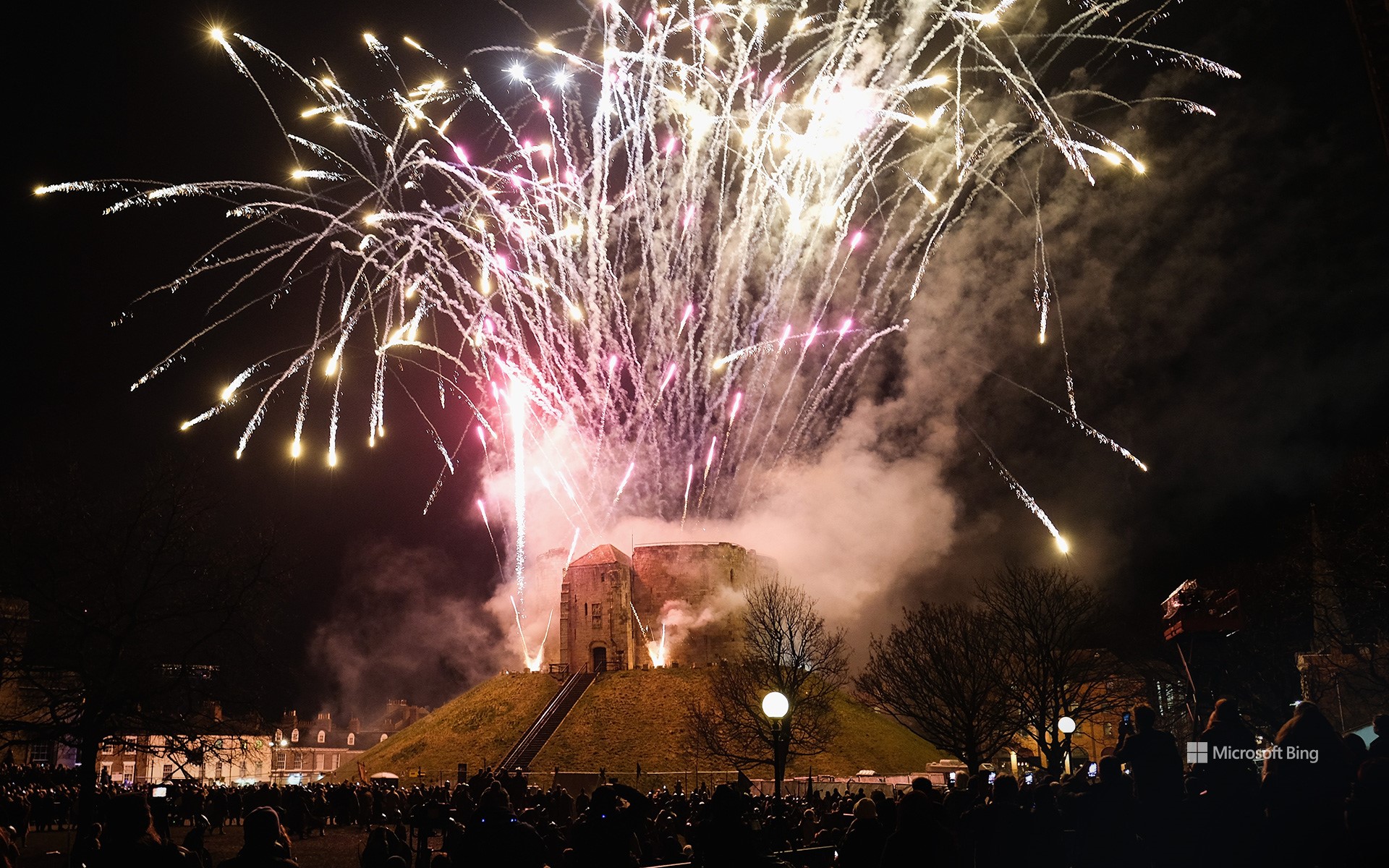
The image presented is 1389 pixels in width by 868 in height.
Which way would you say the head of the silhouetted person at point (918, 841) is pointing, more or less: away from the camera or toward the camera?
away from the camera

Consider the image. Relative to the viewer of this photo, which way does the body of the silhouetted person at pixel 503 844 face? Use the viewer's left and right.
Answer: facing away from the viewer

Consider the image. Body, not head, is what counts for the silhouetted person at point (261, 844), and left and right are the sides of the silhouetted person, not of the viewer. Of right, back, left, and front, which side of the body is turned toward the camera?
back

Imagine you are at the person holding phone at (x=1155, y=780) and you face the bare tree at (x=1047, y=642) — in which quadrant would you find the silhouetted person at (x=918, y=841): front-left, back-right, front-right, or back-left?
back-left

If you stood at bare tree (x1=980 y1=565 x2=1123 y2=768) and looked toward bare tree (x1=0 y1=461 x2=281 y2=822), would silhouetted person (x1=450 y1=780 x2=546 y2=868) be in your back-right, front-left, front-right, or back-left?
front-left

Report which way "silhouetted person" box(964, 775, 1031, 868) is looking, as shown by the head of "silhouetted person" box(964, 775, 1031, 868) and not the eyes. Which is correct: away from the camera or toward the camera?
away from the camera

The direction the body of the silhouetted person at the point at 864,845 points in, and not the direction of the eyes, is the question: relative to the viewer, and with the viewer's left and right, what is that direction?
facing away from the viewer

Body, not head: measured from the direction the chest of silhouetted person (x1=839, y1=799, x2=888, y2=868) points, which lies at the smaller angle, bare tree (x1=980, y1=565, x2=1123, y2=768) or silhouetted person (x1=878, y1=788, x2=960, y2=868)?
the bare tree

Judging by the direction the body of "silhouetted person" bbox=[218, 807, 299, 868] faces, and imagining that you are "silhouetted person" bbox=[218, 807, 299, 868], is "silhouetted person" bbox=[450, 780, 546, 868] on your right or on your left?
on your right

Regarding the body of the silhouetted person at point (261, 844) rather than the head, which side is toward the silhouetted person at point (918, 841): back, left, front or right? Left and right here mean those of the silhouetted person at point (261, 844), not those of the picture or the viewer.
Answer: right

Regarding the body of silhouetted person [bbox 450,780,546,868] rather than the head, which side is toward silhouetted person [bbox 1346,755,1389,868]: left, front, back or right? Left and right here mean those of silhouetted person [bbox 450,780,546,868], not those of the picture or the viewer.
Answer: right

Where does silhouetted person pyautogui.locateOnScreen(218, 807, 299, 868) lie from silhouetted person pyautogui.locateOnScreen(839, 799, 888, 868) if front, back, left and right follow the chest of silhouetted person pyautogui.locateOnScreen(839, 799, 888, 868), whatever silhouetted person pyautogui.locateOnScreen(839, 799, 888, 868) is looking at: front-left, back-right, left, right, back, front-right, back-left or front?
back-left

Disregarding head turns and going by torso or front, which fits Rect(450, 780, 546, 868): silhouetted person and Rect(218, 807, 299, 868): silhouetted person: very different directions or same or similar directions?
same or similar directions
